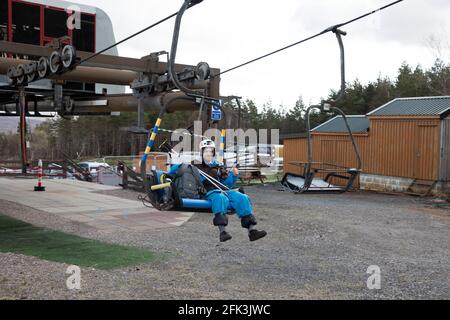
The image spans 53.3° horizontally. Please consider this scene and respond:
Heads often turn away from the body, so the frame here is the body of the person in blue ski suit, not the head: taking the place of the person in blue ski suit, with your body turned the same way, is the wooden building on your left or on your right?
on your left

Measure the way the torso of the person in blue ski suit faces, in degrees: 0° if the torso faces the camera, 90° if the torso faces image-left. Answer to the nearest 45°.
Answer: approximately 315°

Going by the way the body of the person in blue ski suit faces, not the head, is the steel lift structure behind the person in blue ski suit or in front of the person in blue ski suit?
behind
